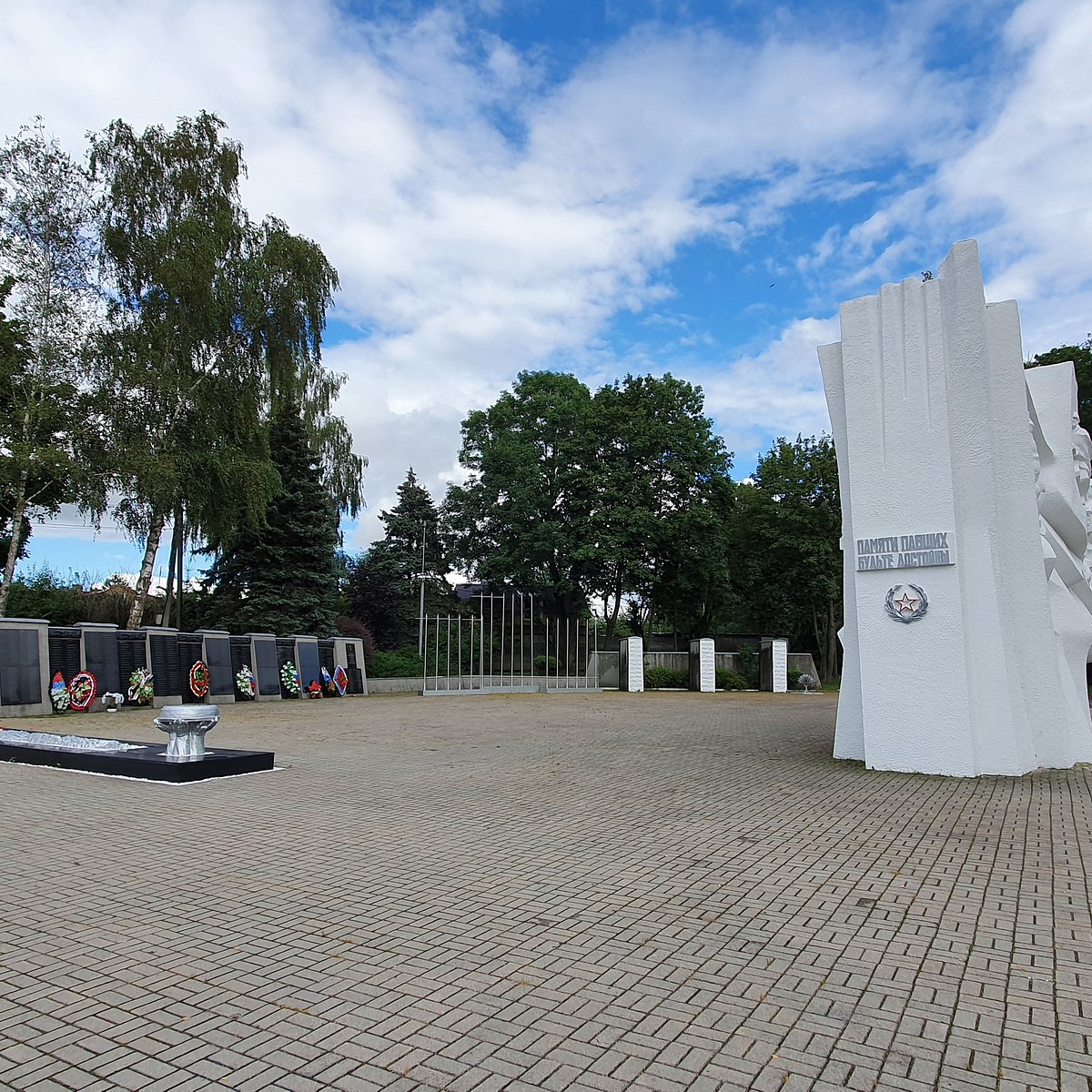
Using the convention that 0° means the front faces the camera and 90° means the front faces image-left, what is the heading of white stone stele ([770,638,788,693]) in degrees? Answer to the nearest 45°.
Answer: approximately 0°

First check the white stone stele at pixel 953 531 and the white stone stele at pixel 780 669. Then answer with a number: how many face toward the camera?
2

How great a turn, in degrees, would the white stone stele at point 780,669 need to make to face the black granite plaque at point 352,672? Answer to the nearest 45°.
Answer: approximately 45° to its right

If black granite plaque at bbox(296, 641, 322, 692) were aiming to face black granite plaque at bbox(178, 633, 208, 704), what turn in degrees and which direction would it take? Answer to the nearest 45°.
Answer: approximately 90° to its right

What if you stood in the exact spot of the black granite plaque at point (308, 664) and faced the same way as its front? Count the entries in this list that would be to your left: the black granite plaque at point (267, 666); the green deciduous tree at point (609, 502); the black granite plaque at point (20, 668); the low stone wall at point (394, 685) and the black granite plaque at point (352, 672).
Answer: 3

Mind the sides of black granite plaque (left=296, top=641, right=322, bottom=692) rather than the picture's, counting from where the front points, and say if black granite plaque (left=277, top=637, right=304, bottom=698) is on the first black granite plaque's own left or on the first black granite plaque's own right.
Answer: on the first black granite plaque's own right
